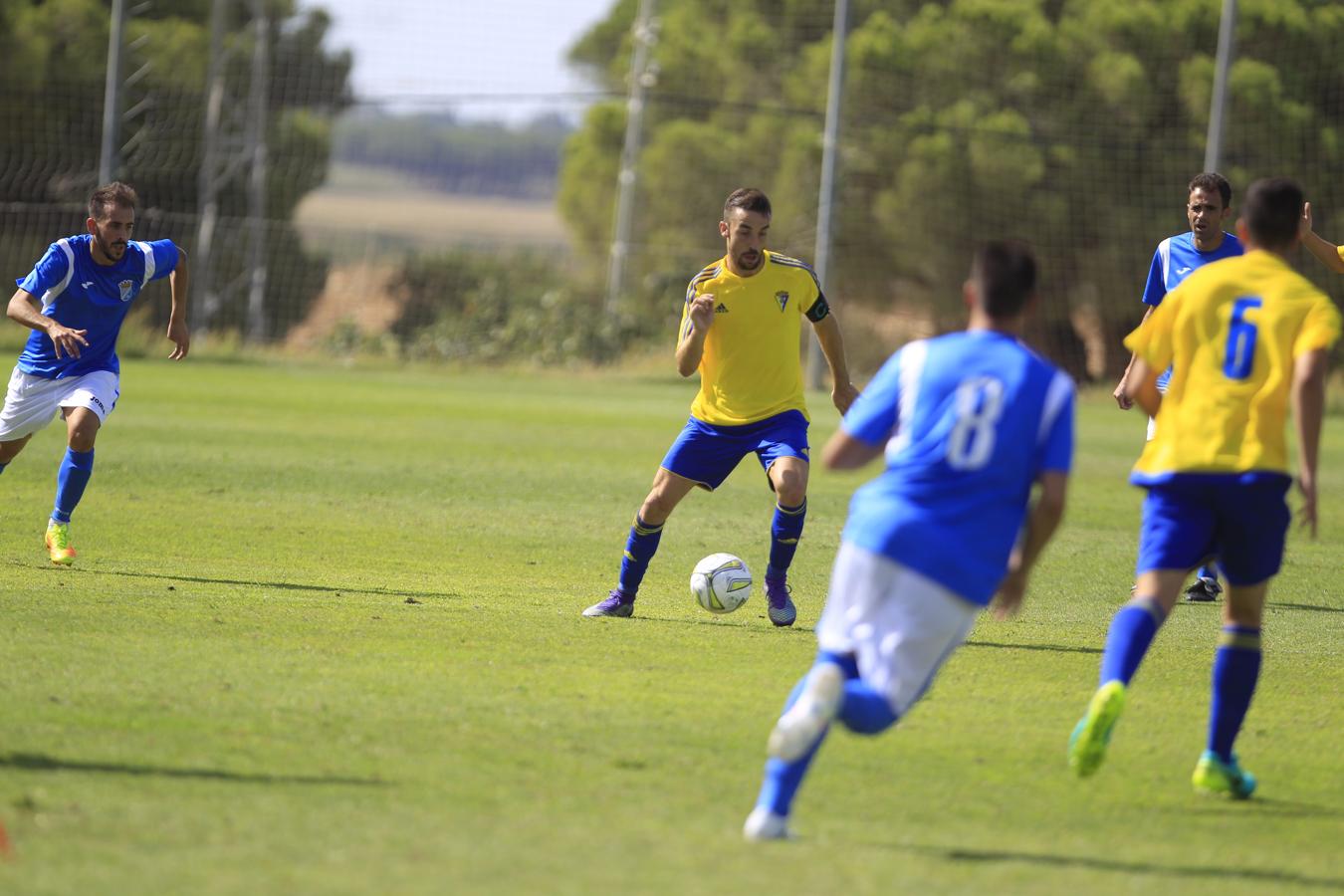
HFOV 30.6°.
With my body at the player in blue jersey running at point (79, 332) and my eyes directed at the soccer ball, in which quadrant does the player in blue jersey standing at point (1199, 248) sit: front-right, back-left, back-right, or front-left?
front-left

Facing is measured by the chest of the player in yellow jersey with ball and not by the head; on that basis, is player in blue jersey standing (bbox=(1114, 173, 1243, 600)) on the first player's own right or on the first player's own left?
on the first player's own left

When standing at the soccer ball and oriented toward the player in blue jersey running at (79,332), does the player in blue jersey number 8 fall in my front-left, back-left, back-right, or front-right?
back-left

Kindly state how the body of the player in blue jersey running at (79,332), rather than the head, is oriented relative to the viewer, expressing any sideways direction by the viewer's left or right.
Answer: facing the viewer and to the right of the viewer

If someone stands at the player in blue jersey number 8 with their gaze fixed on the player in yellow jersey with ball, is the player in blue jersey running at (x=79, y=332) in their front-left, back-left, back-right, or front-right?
front-left

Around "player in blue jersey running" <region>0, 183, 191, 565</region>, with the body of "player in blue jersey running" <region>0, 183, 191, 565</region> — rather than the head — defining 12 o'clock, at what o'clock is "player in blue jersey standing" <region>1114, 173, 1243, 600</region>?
"player in blue jersey standing" <region>1114, 173, 1243, 600</region> is roughly at 11 o'clock from "player in blue jersey running" <region>0, 183, 191, 565</region>.

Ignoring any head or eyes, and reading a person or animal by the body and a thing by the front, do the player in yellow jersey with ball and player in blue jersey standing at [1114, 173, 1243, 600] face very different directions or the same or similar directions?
same or similar directions

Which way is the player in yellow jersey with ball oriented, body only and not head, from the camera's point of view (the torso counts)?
toward the camera

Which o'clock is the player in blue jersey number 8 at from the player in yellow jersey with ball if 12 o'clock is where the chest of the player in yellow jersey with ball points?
The player in blue jersey number 8 is roughly at 12 o'clock from the player in yellow jersey with ball.

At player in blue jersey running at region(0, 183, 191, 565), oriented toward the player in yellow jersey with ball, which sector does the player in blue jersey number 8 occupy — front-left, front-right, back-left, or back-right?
front-right

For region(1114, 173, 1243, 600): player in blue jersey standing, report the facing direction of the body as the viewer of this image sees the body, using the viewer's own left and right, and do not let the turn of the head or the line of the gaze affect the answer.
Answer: facing the viewer

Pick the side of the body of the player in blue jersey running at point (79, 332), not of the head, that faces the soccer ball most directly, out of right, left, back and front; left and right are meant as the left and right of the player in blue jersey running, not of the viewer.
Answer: front

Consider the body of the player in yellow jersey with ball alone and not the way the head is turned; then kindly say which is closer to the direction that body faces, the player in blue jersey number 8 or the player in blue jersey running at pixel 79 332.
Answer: the player in blue jersey number 8

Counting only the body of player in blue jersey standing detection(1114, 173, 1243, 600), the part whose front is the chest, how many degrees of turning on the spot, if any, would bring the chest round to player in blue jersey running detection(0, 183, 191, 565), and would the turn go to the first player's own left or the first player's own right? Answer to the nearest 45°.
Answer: approximately 90° to the first player's own right

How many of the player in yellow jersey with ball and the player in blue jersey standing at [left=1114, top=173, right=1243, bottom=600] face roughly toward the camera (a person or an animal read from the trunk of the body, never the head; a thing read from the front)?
2

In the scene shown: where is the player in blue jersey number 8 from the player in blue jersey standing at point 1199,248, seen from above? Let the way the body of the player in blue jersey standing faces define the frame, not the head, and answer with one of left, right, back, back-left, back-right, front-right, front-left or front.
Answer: front

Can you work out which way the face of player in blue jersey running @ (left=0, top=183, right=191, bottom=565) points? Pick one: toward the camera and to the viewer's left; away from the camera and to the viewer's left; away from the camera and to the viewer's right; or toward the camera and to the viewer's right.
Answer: toward the camera and to the viewer's right
